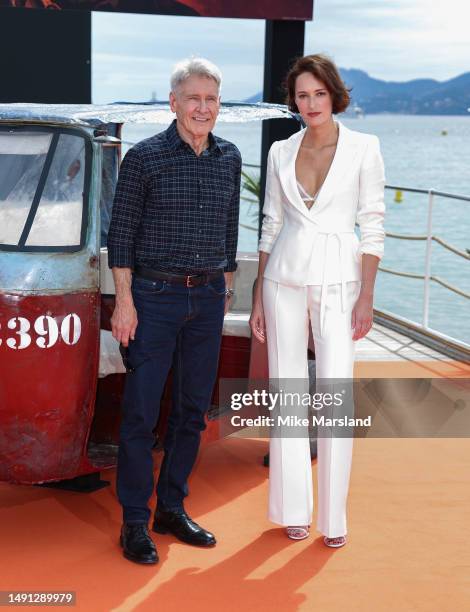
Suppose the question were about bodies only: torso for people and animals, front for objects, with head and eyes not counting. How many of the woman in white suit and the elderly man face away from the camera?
0

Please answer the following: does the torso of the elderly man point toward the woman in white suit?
no

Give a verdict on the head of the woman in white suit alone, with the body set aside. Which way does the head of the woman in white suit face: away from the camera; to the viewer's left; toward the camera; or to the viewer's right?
toward the camera

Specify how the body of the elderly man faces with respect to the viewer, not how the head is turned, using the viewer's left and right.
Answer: facing the viewer and to the right of the viewer

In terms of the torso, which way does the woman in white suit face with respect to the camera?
toward the camera

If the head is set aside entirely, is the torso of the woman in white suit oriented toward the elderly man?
no
